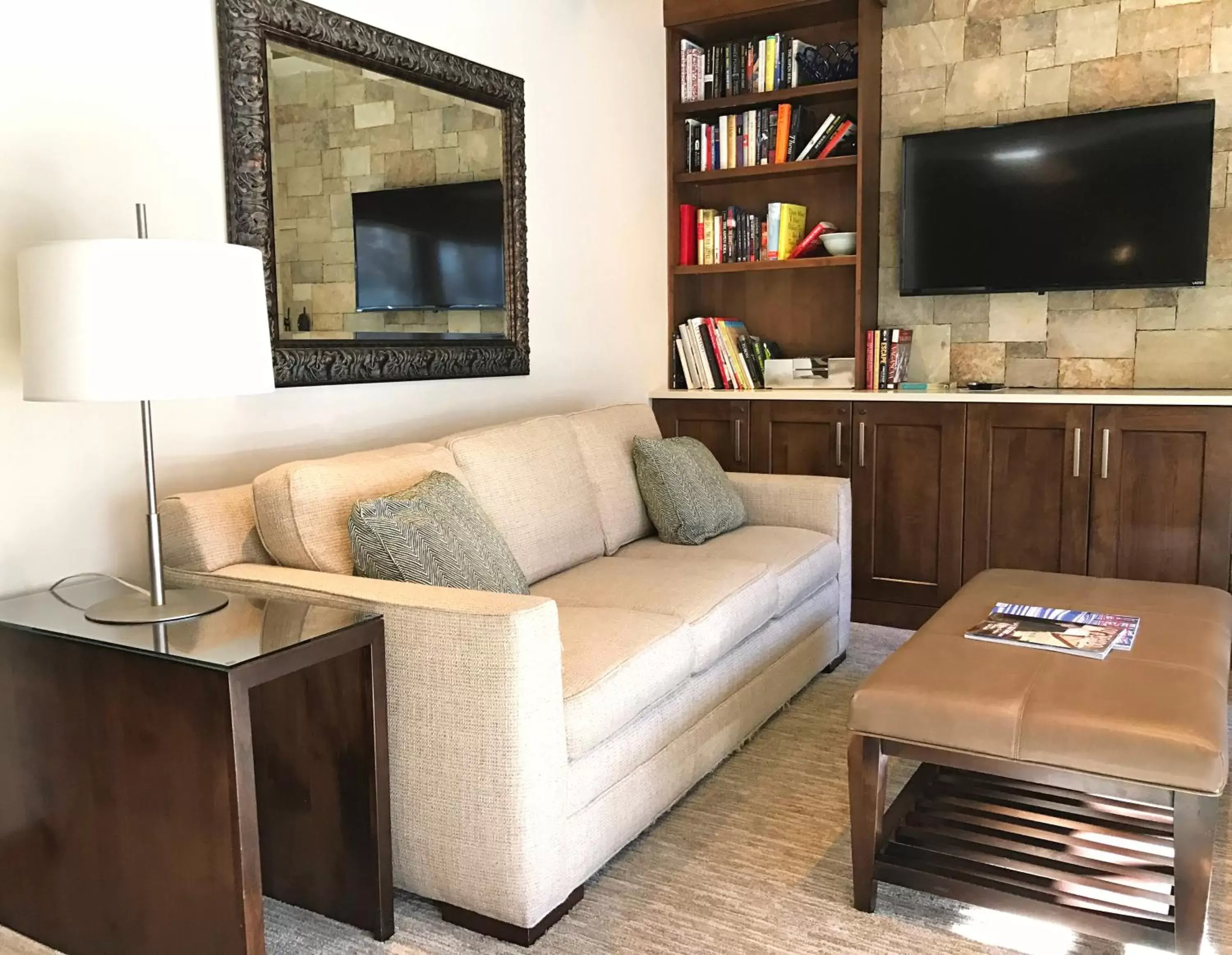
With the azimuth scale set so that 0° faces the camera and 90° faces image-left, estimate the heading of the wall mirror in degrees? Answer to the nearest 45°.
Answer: approximately 315°

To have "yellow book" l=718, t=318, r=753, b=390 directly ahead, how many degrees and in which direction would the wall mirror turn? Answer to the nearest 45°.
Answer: approximately 90° to its left

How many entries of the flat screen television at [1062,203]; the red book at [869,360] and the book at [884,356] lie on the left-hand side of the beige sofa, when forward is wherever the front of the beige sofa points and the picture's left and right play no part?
3
